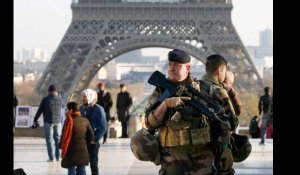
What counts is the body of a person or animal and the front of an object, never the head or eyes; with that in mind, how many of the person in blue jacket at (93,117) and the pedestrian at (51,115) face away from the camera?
1

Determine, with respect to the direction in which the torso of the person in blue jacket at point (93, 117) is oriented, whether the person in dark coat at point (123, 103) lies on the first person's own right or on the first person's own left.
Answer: on the first person's own right

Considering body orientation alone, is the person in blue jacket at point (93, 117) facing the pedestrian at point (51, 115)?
no

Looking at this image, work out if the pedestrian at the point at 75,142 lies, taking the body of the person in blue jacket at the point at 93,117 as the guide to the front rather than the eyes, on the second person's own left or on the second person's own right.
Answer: on the second person's own left
